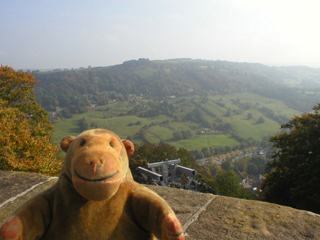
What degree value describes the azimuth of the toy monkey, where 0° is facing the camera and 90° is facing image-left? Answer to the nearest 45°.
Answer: approximately 0°

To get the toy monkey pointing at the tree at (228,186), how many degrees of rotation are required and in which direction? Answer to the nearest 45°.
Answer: approximately 135° to its left

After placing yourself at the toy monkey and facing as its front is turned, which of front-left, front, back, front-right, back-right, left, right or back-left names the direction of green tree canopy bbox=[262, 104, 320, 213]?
back-left
